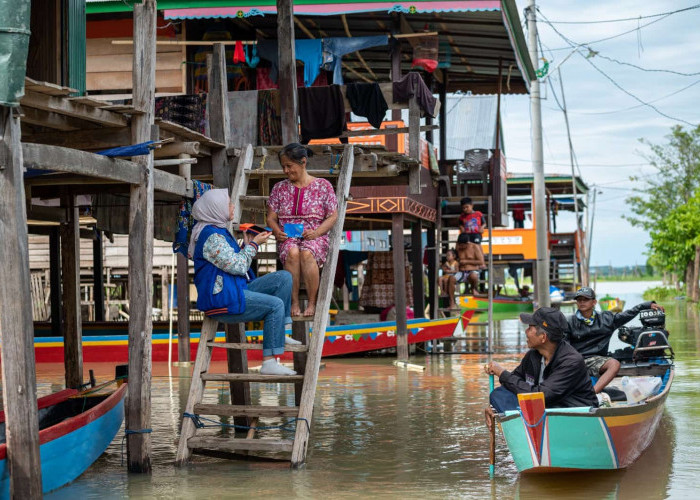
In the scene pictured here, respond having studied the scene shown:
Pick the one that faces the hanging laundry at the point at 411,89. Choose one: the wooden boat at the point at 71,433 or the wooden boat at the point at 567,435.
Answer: the wooden boat at the point at 71,433

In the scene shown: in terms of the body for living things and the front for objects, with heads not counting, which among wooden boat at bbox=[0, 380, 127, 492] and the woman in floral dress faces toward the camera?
the woman in floral dress

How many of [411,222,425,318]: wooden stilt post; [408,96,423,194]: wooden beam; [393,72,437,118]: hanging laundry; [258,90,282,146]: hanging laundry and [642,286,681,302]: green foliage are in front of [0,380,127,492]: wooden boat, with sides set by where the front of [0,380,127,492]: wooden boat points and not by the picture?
5

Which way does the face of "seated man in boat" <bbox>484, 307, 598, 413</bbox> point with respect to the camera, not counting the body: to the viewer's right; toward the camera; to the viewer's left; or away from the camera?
to the viewer's left

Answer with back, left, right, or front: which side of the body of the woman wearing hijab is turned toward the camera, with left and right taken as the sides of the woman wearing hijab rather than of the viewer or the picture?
right

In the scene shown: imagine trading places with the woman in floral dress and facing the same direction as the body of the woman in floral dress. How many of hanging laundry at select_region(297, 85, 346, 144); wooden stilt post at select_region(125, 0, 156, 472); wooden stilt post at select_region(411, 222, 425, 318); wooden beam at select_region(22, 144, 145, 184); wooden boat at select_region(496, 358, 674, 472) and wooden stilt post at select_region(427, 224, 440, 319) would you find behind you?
3

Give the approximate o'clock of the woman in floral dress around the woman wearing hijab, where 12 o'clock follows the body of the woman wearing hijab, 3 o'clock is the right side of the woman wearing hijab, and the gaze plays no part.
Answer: The woman in floral dress is roughly at 11 o'clock from the woman wearing hijab.

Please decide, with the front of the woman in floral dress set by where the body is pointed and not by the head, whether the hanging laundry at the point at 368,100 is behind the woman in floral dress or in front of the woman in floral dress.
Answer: behind

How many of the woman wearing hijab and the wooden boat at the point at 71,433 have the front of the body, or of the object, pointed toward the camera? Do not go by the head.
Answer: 0

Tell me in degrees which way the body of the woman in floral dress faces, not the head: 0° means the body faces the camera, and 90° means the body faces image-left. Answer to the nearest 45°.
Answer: approximately 0°

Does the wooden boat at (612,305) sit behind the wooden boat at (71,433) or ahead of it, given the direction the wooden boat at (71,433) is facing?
ahead

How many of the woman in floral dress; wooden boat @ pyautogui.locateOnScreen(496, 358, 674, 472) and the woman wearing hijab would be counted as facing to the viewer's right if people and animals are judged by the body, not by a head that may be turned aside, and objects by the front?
1

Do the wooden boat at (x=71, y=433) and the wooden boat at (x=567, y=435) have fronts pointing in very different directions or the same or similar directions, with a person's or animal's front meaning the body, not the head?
very different directions

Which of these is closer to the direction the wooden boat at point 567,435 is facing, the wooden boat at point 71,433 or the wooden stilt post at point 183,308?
the wooden boat

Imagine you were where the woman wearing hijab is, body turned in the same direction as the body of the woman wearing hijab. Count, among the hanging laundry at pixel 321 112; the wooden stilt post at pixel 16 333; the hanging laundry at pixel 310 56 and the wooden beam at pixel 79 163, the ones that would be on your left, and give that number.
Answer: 2

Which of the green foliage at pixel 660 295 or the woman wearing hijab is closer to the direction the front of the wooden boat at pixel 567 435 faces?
the woman wearing hijab
